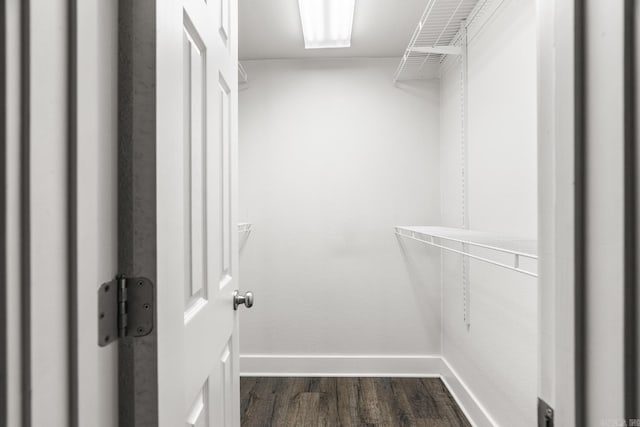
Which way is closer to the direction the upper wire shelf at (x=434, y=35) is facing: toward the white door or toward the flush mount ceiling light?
the flush mount ceiling light

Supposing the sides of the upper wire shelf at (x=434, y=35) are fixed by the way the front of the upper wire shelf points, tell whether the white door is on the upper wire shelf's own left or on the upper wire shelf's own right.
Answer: on the upper wire shelf's own left

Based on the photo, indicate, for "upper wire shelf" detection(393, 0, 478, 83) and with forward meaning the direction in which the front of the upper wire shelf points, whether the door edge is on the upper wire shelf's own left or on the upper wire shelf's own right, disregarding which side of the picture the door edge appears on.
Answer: on the upper wire shelf's own left

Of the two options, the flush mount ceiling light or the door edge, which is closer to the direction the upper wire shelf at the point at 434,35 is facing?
the flush mount ceiling light

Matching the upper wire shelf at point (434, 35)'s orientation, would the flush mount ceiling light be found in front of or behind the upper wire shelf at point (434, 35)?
in front

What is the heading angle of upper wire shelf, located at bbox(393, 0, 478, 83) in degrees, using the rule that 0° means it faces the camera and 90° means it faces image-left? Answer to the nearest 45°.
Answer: approximately 90°
